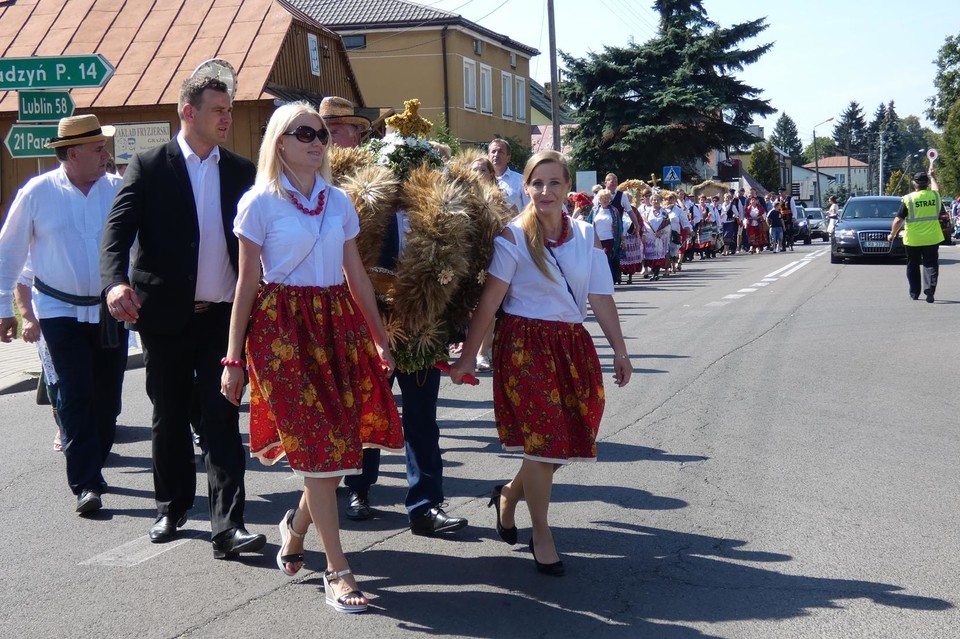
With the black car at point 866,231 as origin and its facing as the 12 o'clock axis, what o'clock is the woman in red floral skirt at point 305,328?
The woman in red floral skirt is roughly at 12 o'clock from the black car.

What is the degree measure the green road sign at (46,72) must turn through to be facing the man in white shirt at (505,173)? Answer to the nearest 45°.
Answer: approximately 45° to its left

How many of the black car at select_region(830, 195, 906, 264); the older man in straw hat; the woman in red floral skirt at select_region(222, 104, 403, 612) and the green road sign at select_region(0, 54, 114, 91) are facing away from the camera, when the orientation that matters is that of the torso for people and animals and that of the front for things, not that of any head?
0

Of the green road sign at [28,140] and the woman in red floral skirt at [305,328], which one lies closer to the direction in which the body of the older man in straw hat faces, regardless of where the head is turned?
the woman in red floral skirt

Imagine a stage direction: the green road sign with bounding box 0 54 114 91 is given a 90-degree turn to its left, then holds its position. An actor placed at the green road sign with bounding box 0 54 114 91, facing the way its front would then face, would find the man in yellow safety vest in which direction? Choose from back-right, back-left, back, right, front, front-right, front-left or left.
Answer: front

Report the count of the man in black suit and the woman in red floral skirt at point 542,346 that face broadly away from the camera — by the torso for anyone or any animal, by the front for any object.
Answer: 0

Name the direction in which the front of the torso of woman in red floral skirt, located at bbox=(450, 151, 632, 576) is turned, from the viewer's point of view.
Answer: toward the camera

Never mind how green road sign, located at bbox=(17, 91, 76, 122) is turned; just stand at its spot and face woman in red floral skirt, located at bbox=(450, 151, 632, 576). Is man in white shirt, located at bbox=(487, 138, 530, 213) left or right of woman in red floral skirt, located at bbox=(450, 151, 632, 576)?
left

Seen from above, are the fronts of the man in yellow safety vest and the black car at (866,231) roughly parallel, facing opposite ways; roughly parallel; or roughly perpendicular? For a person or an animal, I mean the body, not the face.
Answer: roughly parallel, facing opposite ways

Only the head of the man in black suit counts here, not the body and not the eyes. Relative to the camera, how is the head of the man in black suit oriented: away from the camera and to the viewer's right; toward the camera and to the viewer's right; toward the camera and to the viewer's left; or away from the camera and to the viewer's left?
toward the camera and to the viewer's right

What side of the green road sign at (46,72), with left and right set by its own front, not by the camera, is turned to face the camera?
front

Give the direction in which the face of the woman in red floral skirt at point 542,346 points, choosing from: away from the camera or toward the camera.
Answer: toward the camera

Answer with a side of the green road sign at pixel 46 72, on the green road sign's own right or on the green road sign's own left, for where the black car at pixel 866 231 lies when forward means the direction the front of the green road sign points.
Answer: on the green road sign's own left
